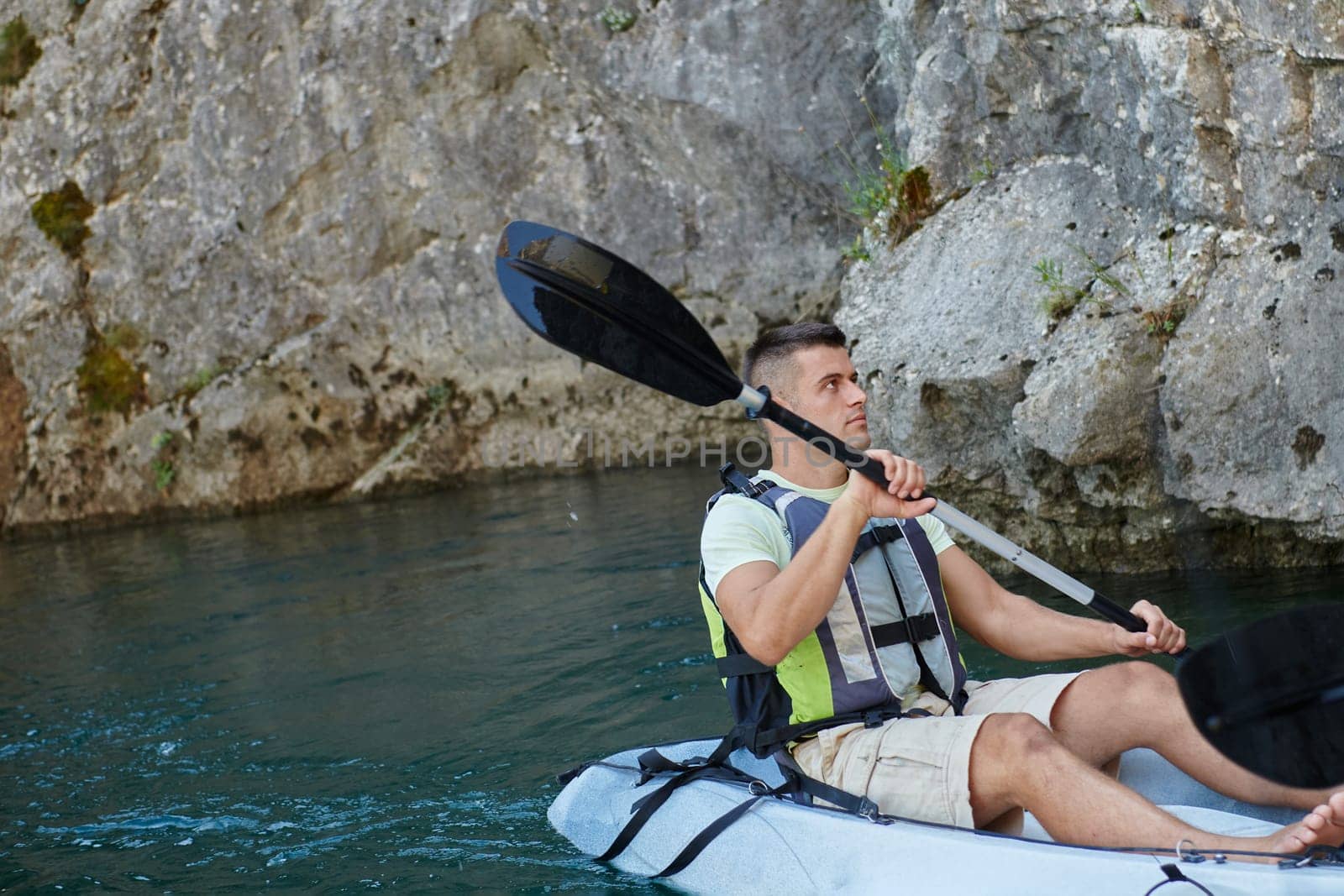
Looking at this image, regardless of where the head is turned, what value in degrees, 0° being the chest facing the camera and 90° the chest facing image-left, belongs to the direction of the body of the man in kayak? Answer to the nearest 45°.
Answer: approximately 315°

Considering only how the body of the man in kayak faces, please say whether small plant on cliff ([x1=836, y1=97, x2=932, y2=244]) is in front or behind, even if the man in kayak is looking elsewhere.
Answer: behind

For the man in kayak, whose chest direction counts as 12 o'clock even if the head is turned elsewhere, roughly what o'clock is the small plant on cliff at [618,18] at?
The small plant on cliff is roughly at 7 o'clock from the man in kayak.

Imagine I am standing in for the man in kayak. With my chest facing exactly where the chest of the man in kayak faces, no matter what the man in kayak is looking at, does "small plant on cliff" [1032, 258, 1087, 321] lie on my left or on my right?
on my left

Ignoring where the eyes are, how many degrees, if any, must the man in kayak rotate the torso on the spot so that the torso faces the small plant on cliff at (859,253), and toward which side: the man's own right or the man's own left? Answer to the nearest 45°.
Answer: approximately 135° to the man's own left

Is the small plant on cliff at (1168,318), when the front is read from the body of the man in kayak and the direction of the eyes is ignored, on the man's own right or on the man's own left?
on the man's own left

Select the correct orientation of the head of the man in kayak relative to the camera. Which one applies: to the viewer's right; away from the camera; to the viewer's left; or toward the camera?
to the viewer's right

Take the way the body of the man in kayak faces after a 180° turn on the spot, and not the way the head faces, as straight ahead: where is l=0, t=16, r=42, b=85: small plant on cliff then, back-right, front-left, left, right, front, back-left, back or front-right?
front

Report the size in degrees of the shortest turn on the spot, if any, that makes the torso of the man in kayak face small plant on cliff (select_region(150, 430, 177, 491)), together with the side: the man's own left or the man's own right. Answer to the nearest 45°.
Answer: approximately 180°
